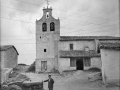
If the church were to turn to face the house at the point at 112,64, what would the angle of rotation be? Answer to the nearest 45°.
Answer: approximately 45° to its left

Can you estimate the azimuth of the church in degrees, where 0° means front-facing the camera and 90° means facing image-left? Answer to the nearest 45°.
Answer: approximately 0°

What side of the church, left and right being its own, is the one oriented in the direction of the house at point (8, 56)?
right
